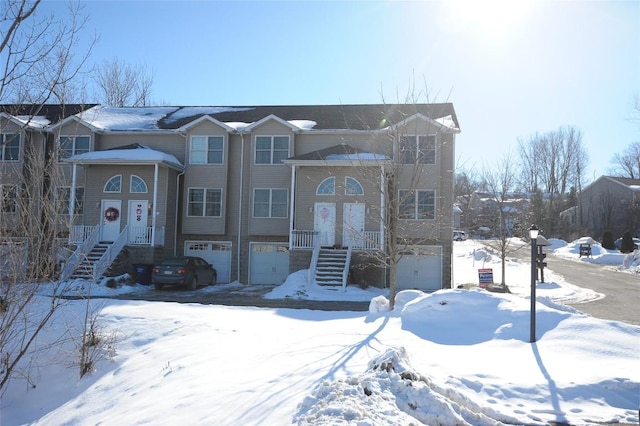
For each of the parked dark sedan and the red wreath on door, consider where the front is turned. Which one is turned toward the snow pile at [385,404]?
the red wreath on door

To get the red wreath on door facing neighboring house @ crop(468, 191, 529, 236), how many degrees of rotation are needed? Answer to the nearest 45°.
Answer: approximately 90° to its left

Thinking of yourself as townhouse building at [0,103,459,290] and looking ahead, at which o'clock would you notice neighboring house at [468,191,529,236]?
The neighboring house is roughly at 7 o'clock from the townhouse building.

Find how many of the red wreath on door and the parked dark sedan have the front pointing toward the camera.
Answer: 1

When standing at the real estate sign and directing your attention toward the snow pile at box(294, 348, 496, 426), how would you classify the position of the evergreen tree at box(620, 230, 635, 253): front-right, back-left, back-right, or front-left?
back-left

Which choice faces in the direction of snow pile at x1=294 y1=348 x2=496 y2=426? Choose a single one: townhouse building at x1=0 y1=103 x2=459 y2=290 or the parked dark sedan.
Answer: the townhouse building

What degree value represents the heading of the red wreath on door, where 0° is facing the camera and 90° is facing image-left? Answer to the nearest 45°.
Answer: approximately 0°

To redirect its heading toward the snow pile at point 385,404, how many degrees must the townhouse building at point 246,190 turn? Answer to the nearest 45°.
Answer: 0° — it already faces it

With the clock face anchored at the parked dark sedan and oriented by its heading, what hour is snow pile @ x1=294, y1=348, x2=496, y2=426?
The snow pile is roughly at 4 o'clock from the parked dark sedan.
